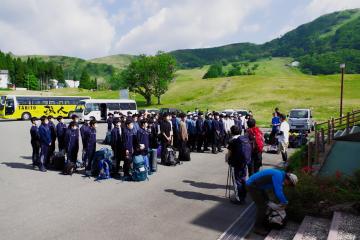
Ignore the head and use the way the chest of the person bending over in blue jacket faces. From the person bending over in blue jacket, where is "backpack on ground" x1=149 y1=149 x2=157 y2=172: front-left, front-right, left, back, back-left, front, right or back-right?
back-left

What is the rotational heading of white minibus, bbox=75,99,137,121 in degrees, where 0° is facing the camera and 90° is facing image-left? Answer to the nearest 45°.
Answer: approximately 45°

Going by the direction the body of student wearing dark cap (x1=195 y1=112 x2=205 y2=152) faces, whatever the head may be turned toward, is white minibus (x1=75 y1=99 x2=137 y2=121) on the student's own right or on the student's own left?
on the student's own left

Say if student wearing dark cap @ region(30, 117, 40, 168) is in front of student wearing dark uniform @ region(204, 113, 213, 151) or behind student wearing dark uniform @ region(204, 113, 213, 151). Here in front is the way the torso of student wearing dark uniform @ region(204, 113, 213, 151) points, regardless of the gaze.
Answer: behind

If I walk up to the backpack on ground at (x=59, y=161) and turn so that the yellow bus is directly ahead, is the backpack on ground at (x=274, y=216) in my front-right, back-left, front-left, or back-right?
back-right
